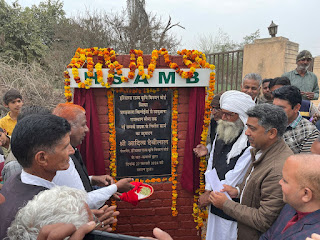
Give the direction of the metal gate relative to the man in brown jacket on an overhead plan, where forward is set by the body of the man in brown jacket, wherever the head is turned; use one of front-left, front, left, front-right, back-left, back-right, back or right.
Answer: right

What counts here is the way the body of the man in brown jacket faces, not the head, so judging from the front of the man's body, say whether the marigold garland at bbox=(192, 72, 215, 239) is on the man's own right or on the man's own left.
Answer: on the man's own right

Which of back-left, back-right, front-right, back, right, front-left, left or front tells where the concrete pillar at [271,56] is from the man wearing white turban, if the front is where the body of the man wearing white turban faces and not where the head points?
back-right

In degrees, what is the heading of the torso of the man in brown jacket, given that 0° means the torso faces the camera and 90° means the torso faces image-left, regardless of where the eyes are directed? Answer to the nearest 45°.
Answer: approximately 90°

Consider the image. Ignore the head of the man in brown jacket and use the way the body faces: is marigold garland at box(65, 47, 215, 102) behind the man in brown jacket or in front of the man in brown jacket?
in front

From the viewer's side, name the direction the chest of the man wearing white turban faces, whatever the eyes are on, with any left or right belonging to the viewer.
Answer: facing the viewer and to the left of the viewer

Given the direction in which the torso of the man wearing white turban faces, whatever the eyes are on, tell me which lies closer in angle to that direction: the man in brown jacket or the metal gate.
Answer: the man in brown jacket

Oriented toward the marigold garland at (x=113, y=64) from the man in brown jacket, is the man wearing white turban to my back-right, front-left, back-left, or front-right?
front-right

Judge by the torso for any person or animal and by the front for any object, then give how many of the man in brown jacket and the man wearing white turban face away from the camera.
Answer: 0

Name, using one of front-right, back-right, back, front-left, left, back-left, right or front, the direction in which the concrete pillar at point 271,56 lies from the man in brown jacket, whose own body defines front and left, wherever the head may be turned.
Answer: right

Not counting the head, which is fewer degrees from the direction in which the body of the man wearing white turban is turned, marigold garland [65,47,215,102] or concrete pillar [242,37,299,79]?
the marigold garland
